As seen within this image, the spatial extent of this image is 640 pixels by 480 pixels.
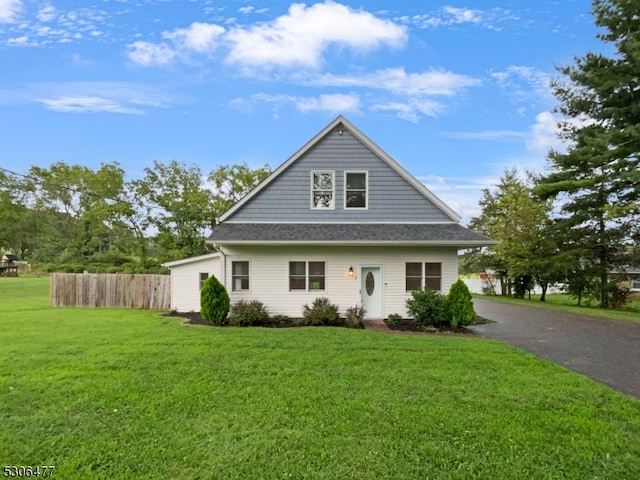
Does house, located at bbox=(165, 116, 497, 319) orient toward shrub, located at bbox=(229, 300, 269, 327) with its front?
no

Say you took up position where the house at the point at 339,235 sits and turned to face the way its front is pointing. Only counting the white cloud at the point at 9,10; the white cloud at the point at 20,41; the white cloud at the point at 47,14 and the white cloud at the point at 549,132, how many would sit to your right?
3

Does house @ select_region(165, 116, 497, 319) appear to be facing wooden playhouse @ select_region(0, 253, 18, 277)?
no

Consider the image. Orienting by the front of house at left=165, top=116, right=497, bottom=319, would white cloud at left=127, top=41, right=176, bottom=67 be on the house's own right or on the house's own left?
on the house's own right

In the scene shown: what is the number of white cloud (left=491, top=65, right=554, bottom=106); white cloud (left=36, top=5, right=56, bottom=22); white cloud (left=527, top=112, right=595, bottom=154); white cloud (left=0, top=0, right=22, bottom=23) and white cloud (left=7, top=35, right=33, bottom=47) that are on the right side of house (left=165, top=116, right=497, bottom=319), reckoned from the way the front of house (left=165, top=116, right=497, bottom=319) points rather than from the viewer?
3

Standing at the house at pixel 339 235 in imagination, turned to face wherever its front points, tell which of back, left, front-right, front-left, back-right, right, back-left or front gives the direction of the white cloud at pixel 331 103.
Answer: back

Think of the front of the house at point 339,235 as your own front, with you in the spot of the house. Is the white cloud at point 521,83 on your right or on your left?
on your left

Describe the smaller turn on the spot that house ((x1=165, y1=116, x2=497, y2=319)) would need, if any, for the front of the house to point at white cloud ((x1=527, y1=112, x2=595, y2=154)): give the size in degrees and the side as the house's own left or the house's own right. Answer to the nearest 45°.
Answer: approximately 135° to the house's own left

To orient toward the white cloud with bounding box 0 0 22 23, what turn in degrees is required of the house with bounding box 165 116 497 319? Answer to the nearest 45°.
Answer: approximately 90° to its right

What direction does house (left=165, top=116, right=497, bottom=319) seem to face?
toward the camera
